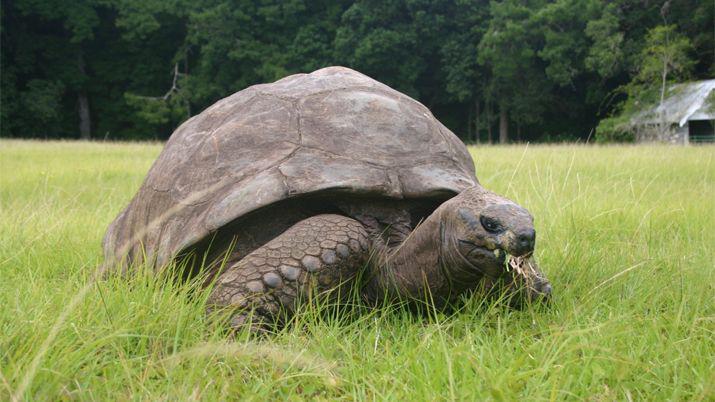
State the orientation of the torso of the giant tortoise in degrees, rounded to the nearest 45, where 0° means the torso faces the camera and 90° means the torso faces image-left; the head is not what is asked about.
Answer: approximately 315°

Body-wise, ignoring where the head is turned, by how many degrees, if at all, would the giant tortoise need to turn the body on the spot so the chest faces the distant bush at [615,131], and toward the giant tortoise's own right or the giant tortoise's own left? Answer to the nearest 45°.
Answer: approximately 90° to the giant tortoise's own left

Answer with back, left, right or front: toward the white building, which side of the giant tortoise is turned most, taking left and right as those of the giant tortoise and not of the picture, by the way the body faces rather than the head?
left
